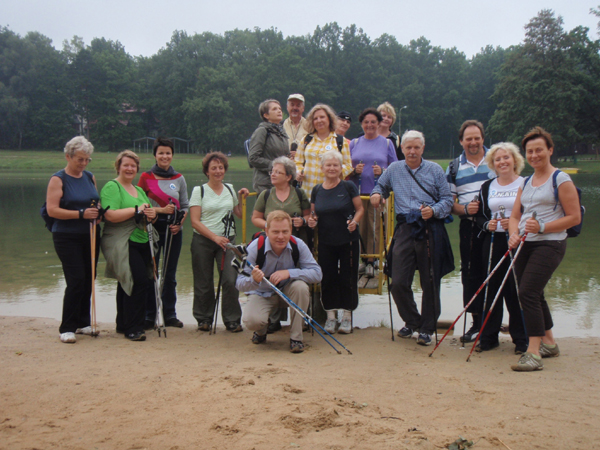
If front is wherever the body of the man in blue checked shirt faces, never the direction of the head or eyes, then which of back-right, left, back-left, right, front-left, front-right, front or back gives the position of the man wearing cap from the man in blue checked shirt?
back-right

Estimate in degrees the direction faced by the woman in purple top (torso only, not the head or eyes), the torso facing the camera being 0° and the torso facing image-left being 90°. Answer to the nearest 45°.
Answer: approximately 0°

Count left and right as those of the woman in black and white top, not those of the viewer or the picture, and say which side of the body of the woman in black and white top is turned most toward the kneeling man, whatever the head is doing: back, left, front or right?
right

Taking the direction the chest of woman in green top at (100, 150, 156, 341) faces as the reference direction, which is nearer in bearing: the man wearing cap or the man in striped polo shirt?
the man in striped polo shirt

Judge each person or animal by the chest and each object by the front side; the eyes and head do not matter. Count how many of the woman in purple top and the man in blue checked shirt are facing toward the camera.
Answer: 2

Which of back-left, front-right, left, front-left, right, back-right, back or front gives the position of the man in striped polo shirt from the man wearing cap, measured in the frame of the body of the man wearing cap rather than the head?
front-left

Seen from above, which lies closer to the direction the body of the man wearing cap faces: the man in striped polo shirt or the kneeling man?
the kneeling man

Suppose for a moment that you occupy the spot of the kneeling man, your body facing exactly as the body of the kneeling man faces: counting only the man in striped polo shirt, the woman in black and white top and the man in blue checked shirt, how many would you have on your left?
3

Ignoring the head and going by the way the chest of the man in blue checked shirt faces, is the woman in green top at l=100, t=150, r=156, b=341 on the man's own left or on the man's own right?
on the man's own right

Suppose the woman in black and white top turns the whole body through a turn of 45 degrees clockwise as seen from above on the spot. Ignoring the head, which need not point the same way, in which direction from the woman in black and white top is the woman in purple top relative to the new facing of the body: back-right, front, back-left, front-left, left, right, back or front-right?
right
